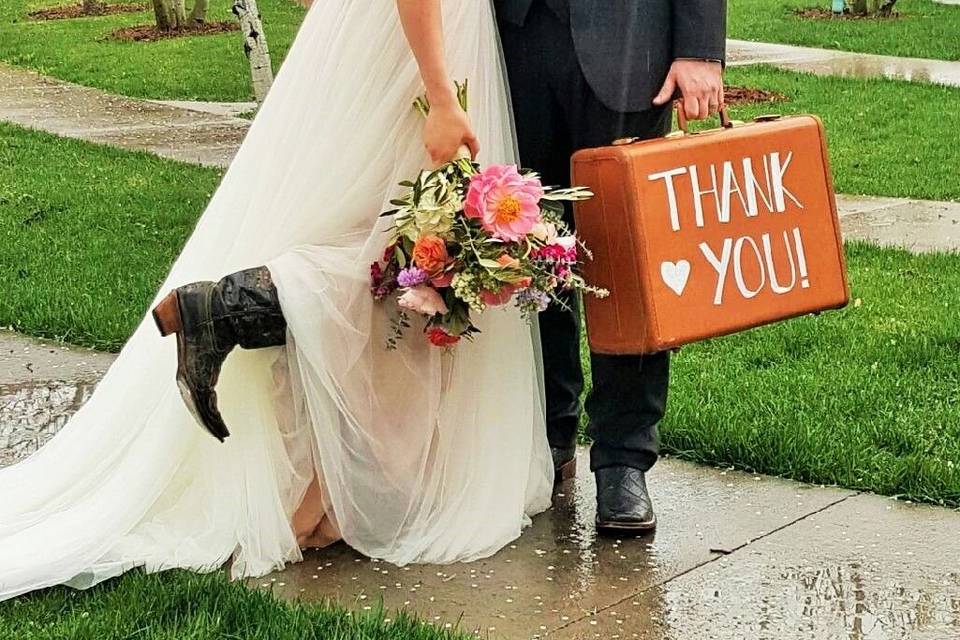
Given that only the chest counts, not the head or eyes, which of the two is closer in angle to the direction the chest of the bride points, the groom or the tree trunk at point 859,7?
the groom

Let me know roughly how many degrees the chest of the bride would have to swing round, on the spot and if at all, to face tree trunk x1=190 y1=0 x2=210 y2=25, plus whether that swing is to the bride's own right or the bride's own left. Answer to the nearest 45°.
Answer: approximately 90° to the bride's own left

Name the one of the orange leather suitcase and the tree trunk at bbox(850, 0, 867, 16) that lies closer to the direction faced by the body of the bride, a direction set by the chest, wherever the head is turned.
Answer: the orange leather suitcase

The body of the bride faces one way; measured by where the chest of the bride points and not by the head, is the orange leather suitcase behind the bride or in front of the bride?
in front

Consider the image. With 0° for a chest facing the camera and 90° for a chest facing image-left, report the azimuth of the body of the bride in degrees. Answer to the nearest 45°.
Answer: approximately 270°

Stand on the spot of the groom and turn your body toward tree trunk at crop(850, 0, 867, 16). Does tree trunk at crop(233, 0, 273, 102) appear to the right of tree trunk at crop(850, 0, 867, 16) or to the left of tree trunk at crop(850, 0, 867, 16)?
left

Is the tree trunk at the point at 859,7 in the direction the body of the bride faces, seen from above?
no

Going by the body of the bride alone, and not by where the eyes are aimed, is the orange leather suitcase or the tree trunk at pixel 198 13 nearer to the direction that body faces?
the orange leather suitcase

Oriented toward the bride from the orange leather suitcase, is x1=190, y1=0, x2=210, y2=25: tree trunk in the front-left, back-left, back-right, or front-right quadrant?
front-right

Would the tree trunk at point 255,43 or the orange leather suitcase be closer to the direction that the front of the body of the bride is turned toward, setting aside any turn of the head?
the orange leather suitcase

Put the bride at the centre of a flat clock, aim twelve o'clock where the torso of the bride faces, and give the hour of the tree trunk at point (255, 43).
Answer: The tree trunk is roughly at 9 o'clock from the bride.

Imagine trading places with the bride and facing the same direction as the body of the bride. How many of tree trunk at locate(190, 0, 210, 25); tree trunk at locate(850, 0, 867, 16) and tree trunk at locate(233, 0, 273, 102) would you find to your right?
0

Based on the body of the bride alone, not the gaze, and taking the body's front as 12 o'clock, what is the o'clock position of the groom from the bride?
The groom is roughly at 12 o'clock from the bride.

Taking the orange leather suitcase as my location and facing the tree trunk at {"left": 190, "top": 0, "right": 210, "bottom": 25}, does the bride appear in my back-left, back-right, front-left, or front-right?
front-left
